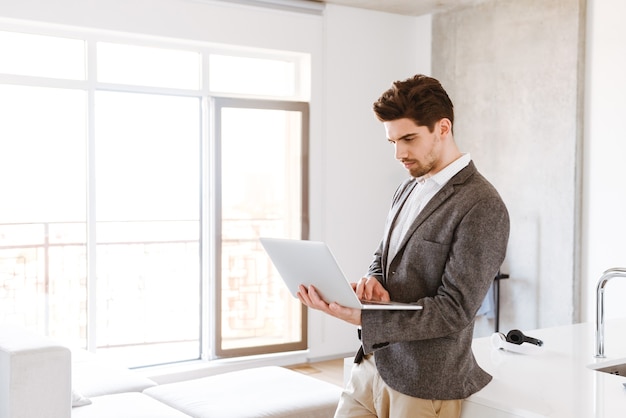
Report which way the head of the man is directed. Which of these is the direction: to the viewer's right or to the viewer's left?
to the viewer's left

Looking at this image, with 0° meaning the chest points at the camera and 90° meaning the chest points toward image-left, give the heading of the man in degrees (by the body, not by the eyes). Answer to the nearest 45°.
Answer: approximately 45°

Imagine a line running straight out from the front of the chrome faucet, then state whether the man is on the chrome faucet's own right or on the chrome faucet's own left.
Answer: on the chrome faucet's own right

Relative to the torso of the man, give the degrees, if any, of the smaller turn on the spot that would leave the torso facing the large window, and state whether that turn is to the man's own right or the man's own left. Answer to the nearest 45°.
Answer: approximately 90° to the man's own right

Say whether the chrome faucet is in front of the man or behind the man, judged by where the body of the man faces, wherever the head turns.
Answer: behind

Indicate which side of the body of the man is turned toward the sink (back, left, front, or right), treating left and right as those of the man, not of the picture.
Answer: back

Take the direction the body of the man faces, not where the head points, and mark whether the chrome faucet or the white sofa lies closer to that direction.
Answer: the white sofa
